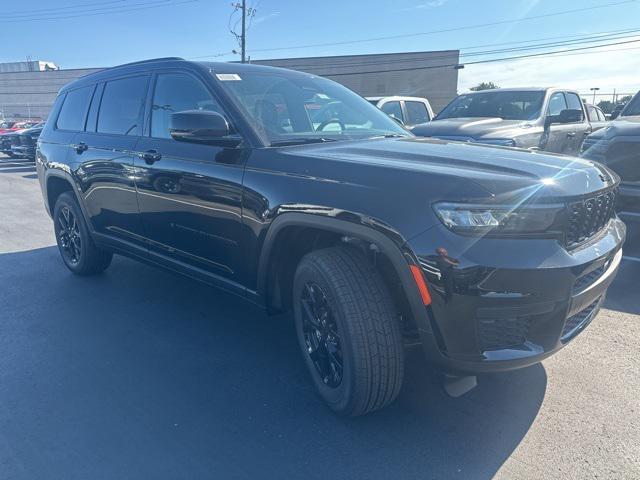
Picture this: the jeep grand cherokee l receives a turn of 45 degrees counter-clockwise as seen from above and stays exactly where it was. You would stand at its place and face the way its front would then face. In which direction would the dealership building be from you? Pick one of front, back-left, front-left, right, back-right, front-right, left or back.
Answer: left

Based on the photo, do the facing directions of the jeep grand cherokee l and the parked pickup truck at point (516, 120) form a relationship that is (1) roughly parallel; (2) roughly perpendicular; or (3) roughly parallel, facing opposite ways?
roughly perpendicular

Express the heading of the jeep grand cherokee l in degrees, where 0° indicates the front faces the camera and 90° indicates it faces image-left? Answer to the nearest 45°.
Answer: approximately 315°

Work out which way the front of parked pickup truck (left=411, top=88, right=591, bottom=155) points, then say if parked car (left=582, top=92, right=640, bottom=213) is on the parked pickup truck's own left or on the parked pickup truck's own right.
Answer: on the parked pickup truck's own left

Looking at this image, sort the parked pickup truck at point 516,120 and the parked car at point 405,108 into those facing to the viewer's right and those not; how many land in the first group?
0

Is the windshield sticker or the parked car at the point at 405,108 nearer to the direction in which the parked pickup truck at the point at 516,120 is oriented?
the windshield sticker

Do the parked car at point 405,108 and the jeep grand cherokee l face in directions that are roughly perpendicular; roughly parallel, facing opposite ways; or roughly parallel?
roughly perpendicular

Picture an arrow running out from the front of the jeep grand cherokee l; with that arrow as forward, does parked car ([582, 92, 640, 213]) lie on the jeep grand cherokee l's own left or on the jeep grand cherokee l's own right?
on the jeep grand cherokee l's own left

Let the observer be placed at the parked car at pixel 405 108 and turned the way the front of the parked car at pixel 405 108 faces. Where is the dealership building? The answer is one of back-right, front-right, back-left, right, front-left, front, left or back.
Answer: back-right

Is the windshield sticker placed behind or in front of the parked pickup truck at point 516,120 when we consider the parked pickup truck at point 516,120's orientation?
in front

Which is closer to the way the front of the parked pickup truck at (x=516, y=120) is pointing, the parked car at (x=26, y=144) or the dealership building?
the parked car

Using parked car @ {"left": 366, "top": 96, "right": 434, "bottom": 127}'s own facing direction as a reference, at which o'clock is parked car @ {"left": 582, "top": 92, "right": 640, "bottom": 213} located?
parked car @ {"left": 582, "top": 92, "right": 640, "bottom": 213} is roughly at 10 o'clock from parked car @ {"left": 366, "top": 96, "right": 434, "bottom": 127}.
